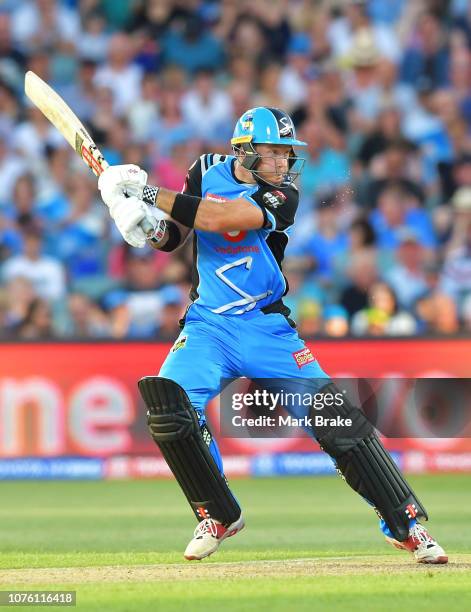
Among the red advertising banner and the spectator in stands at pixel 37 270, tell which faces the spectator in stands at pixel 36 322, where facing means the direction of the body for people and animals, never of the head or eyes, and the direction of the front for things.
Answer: the spectator in stands at pixel 37 270

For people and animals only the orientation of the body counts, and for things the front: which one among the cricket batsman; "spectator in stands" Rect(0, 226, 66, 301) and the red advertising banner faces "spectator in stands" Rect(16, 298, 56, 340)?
"spectator in stands" Rect(0, 226, 66, 301)

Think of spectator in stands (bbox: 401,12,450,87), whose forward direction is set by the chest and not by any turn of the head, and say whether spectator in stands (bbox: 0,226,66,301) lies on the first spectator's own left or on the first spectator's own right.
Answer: on the first spectator's own right

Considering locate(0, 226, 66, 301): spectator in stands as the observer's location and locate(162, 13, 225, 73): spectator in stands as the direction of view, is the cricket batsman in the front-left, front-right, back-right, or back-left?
back-right
